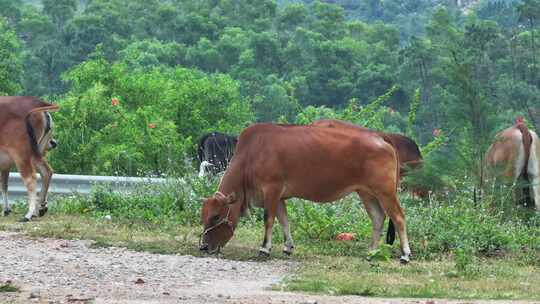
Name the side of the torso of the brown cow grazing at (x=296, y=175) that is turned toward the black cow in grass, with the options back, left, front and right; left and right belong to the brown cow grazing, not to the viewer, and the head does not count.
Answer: right

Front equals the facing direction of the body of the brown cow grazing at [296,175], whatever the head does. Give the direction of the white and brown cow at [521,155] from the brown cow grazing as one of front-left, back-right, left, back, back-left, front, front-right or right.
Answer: back-right

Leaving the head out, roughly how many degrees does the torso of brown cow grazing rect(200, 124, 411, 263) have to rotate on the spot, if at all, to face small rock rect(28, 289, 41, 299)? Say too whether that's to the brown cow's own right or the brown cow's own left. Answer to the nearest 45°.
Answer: approximately 45° to the brown cow's own left

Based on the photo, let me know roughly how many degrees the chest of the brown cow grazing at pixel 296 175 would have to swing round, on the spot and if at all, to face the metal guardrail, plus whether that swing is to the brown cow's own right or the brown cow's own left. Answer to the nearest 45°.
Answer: approximately 45° to the brown cow's own right

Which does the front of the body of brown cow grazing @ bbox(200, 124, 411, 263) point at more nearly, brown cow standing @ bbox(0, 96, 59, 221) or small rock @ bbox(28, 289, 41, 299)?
the brown cow standing

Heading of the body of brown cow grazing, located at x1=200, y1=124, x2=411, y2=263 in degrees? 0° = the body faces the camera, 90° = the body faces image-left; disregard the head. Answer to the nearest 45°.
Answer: approximately 90°

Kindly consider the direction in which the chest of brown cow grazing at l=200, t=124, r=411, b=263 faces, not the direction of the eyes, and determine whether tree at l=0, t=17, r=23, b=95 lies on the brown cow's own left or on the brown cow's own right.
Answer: on the brown cow's own right

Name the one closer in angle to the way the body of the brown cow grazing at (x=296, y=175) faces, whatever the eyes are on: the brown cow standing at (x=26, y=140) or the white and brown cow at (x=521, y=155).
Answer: the brown cow standing

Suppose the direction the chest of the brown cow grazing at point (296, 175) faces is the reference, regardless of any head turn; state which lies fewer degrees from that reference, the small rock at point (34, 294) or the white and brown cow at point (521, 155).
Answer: the small rock

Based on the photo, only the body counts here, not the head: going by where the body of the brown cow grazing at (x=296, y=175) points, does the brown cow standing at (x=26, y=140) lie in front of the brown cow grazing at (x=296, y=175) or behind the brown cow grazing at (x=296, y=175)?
in front
